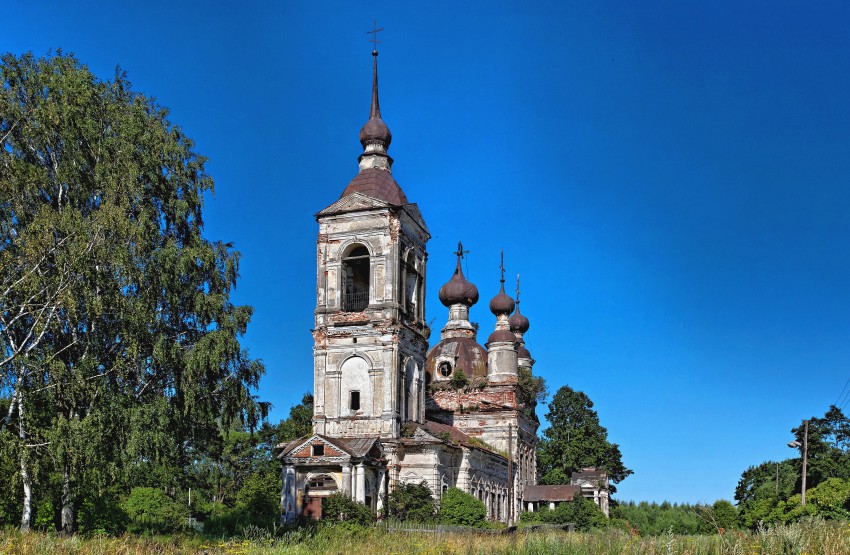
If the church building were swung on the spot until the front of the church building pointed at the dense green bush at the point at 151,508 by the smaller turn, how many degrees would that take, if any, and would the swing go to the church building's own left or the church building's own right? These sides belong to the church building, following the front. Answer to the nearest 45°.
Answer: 0° — it already faces it

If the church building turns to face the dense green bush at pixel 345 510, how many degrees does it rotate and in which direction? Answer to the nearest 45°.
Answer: approximately 45° to its left

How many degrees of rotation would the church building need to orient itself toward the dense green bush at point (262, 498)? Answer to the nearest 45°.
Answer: approximately 90° to its right

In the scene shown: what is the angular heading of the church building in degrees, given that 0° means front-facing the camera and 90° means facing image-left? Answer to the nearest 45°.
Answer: approximately 45°
